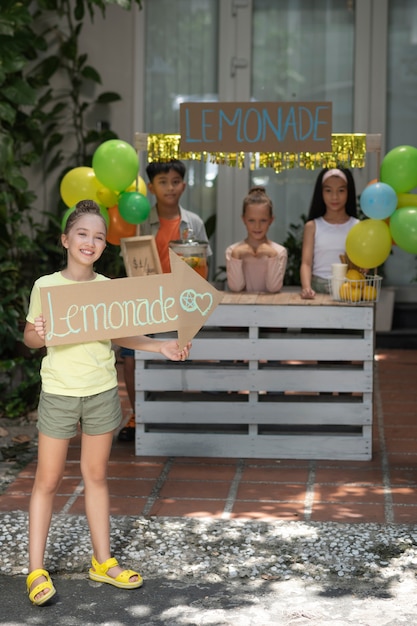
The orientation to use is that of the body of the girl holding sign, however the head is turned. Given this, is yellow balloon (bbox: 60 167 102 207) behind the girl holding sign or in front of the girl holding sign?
behind

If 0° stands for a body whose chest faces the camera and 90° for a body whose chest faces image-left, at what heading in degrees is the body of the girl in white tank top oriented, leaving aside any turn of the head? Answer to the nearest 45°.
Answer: approximately 0°

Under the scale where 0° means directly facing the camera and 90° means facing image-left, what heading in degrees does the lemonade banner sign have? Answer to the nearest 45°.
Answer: approximately 0°
